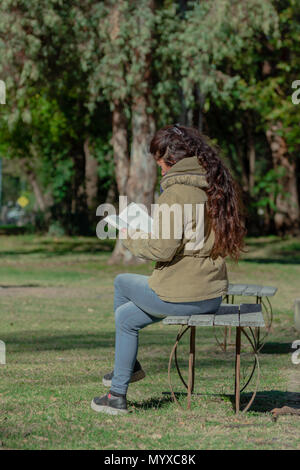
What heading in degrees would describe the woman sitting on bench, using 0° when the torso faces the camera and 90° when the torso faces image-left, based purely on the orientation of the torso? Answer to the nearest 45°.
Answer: approximately 90°

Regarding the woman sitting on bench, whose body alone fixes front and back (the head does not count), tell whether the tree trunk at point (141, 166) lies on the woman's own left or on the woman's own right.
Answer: on the woman's own right

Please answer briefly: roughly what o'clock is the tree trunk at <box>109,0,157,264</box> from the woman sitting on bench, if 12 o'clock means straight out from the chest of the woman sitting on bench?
The tree trunk is roughly at 3 o'clock from the woman sitting on bench.

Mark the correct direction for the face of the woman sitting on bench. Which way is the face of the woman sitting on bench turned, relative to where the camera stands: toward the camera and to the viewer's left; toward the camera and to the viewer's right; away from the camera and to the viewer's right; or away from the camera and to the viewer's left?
away from the camera and to the viewer's left

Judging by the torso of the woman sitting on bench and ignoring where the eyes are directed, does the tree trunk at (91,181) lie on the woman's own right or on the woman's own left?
on the woman's own right

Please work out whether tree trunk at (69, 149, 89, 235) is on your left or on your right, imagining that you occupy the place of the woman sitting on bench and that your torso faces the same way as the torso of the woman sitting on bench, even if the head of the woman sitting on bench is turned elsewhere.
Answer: on your right

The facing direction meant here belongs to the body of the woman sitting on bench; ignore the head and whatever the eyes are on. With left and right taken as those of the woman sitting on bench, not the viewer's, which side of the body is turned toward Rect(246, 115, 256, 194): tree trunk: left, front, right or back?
right

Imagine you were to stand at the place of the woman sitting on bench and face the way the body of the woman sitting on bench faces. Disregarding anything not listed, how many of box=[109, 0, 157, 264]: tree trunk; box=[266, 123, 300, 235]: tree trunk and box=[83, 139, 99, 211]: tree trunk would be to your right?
3
